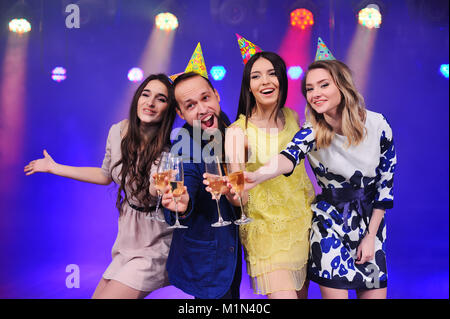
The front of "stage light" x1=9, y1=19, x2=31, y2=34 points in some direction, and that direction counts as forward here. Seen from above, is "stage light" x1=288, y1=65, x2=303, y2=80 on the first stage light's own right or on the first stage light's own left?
on the first stage light's own left

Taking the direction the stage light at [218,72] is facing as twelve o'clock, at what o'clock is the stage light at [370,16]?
the stage light at [370,16] is roughly at 9 o'clock from the stage light at [218,72].

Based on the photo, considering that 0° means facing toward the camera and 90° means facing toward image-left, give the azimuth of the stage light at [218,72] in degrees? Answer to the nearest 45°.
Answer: approximately 0°

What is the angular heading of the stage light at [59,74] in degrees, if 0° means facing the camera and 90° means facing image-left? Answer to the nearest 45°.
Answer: approximately 0°
